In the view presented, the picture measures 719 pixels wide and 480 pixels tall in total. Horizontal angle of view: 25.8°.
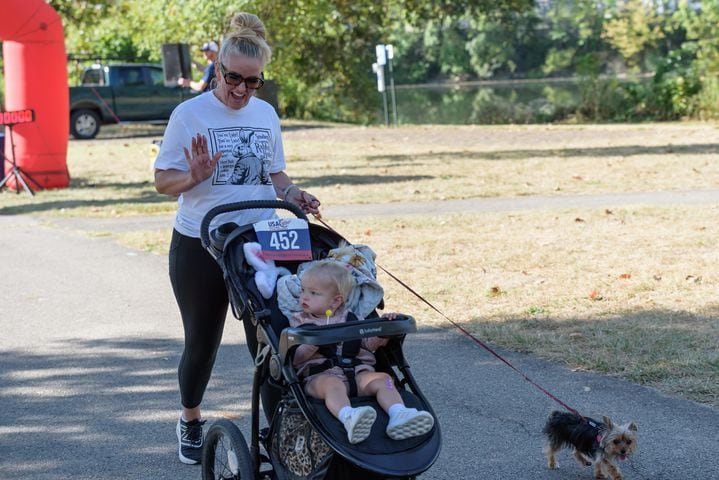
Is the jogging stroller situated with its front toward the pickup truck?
no

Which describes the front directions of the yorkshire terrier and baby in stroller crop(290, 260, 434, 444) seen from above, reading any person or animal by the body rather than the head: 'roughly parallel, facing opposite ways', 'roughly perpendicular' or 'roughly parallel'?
roughly parallel

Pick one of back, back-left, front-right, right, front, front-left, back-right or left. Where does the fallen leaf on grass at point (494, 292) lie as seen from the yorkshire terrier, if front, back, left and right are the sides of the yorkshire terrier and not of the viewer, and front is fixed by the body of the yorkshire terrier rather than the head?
back-left

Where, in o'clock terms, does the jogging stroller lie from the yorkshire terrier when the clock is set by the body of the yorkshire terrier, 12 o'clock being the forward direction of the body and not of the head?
The jogging stroller is roughly at 3 o'clock from the yorkshire terrier.

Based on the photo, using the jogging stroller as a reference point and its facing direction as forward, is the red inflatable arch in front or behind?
behind

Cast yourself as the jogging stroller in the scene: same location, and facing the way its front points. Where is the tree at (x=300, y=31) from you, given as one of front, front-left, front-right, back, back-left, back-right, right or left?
back-left

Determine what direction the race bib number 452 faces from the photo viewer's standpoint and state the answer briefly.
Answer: facing the viewer

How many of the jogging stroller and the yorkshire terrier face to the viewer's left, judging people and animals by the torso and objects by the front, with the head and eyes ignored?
0

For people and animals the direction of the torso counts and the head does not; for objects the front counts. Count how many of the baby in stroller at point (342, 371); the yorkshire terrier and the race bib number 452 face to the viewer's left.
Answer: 0

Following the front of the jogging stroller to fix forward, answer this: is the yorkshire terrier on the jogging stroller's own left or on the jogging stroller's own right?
on the jogging stroller's own left

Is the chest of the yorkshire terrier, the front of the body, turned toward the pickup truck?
no

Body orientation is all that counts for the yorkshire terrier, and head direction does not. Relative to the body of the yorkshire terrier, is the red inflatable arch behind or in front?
behind

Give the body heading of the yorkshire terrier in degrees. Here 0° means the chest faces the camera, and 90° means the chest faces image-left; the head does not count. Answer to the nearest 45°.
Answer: approximately 315°

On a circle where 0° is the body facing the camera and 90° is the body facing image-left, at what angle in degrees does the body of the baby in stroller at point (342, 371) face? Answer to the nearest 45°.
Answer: approximately 315°

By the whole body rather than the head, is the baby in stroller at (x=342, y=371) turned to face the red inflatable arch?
no

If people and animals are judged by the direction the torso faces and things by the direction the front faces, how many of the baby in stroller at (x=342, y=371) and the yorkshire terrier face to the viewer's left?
0

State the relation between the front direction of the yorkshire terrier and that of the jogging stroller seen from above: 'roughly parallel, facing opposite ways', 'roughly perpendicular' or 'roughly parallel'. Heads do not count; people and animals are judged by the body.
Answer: roughly parallel

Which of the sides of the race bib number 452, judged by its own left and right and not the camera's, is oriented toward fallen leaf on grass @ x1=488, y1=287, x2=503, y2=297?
back

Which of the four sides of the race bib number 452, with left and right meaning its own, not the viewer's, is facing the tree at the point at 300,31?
back
